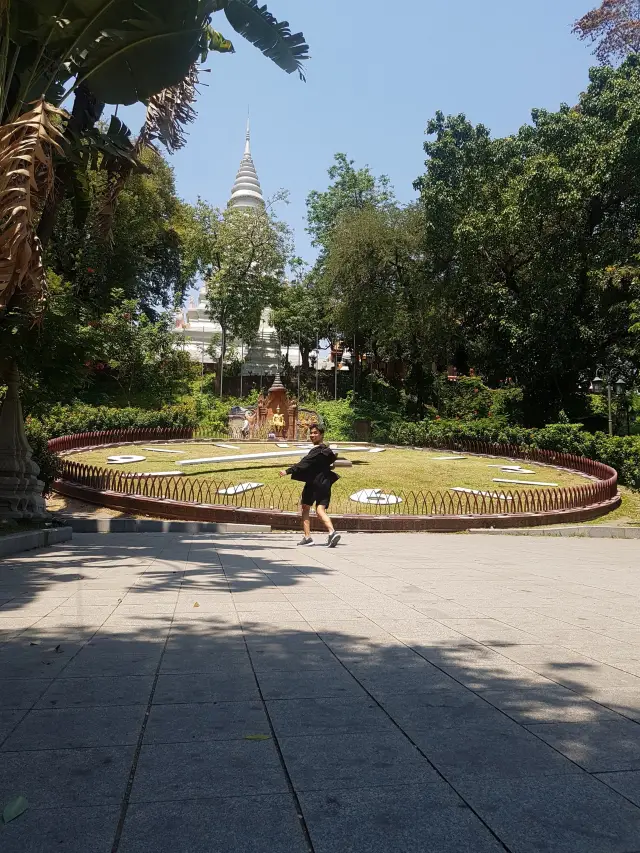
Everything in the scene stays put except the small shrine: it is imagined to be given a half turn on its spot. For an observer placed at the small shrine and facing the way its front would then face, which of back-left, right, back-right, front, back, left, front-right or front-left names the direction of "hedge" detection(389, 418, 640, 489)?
back-right

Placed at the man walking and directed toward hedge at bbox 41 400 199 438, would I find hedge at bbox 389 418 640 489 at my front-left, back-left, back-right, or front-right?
front-right

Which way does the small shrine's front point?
toward the camera

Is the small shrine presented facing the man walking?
yes

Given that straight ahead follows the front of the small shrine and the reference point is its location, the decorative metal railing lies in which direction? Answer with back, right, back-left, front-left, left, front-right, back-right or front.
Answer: front

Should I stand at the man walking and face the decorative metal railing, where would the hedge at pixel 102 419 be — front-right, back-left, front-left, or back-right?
front-left

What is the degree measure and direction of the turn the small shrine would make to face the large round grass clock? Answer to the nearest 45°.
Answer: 0° — it already faces it

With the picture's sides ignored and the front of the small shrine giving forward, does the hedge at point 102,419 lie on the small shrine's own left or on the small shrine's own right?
on the small shrine's own right

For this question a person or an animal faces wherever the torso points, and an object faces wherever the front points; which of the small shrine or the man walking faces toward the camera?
the small shrine

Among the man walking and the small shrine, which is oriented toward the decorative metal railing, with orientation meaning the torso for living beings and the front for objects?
the small shrine
